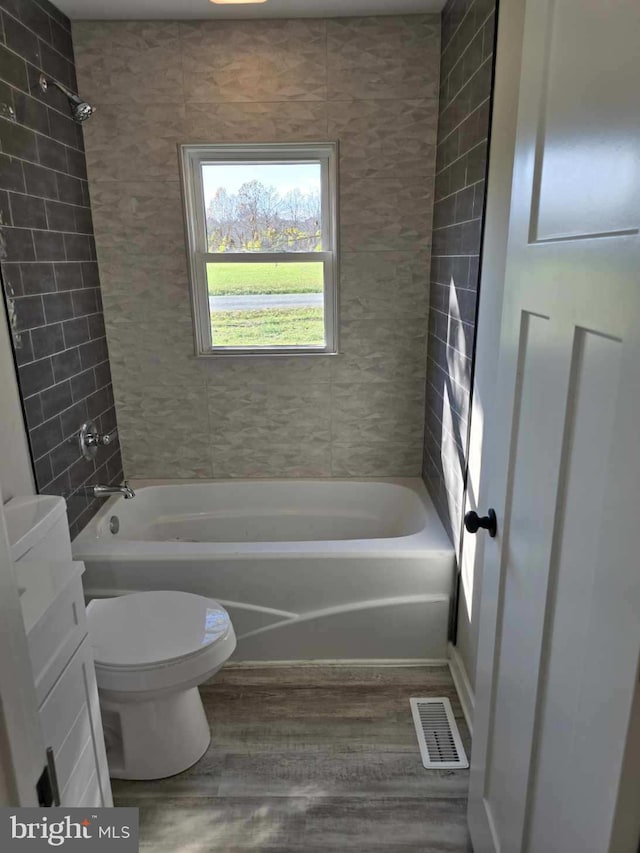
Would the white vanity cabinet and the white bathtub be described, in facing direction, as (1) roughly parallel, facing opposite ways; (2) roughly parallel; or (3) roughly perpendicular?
roughly perpendicular

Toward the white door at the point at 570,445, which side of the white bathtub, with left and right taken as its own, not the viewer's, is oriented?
front

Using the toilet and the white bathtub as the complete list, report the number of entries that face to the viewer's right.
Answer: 1

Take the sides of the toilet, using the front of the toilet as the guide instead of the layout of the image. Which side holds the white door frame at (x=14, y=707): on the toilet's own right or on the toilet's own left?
on the toilet's own right

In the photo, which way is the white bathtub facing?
toward the camera

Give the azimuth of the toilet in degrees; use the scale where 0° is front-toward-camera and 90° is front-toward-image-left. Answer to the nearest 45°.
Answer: approximately 270°

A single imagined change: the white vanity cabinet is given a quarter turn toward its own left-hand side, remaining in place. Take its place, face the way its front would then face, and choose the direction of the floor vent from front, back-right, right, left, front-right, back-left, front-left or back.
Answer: right

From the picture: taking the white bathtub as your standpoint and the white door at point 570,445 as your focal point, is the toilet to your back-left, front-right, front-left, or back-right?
front-right

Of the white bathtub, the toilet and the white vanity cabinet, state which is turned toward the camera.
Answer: the white bathtub

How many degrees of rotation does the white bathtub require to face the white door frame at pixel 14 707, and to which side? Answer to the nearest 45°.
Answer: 0° — it already faces it

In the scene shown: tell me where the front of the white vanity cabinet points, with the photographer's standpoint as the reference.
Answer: facing to the right of the viewer
